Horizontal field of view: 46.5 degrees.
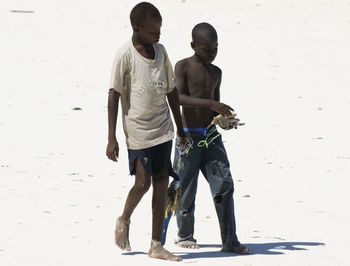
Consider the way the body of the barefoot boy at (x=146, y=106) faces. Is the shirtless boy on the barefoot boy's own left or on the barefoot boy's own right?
on the barefoot boy's own left

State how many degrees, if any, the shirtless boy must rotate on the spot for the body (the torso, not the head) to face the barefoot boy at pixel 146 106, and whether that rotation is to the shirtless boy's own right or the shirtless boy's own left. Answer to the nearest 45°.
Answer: approximately 90° to the shirtless boy's own right

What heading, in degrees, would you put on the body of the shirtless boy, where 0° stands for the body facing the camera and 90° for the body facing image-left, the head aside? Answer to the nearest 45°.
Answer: approximately 315°

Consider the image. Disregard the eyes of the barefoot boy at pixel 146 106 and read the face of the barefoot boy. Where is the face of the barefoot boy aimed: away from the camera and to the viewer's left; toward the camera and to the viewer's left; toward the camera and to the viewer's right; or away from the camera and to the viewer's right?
toward the camera and to the viewer's right

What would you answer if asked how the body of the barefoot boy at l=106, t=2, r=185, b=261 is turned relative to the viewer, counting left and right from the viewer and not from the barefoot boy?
facing the viewer and to the right of the viewer

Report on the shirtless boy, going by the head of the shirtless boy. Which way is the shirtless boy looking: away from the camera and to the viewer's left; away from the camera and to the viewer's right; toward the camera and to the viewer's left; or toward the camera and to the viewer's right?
toward the camera and to the viewer's right
